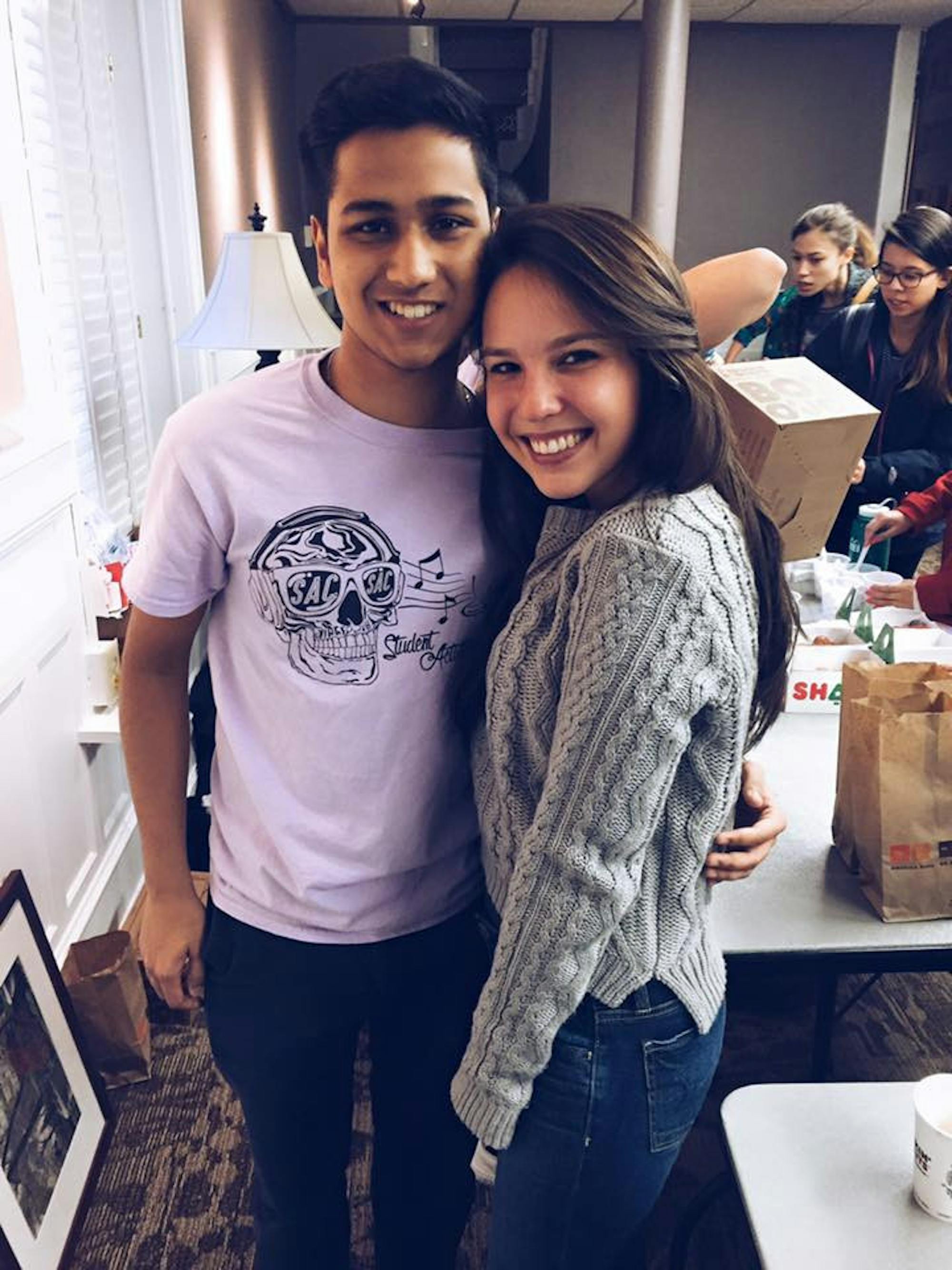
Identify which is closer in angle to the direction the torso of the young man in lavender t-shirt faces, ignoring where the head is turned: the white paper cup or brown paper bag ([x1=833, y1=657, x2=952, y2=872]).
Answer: the white paper cup

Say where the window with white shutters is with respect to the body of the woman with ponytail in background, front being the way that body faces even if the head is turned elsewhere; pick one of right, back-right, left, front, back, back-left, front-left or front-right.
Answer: front

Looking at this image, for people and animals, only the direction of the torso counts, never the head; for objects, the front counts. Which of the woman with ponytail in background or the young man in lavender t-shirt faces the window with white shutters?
the woman with ponytail in background

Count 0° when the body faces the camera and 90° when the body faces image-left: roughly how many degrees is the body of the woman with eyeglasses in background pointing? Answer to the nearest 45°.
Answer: approximately 45°

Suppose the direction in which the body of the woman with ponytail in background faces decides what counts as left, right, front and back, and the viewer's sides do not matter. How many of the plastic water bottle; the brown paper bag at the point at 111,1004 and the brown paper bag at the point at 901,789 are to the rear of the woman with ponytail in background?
0

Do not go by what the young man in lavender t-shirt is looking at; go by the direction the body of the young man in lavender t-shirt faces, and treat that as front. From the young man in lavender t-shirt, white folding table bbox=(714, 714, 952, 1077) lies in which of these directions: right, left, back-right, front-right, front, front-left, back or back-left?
left

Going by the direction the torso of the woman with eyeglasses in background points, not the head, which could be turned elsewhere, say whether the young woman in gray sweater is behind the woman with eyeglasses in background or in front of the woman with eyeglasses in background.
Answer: in front

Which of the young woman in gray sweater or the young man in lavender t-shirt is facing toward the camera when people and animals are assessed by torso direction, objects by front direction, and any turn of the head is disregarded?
the young man in lavender t-shirt

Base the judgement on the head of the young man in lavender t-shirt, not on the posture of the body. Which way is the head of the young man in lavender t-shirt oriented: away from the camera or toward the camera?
toward the camera

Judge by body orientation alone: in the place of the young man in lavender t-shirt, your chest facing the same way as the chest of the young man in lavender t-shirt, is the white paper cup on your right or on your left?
on your left

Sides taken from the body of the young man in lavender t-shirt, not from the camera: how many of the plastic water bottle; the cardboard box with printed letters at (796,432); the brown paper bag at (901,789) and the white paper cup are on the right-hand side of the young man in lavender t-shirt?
0

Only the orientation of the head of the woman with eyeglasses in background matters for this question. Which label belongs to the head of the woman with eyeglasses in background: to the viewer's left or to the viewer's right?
to the viewer's left

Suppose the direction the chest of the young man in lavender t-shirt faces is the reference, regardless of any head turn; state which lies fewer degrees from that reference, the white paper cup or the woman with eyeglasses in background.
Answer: the white paper cup

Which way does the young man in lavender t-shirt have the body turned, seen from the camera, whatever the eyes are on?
toward the camera

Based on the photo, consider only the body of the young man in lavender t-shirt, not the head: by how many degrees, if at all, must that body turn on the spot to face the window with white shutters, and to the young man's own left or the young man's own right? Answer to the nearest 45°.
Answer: approximately 135° to the young man's own right

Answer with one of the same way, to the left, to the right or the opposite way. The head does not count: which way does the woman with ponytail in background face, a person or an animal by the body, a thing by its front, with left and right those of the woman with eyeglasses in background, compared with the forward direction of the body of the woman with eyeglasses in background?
the same way

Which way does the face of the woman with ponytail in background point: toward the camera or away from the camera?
toward the camera

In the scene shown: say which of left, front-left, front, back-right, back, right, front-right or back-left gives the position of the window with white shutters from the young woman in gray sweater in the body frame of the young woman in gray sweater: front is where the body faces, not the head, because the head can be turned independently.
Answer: front-right
